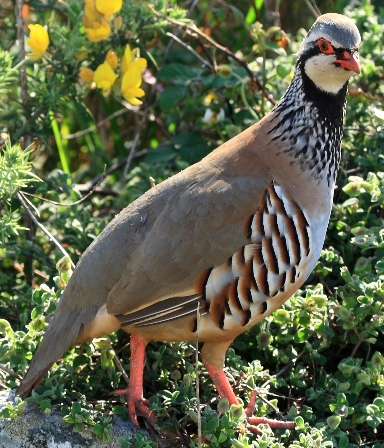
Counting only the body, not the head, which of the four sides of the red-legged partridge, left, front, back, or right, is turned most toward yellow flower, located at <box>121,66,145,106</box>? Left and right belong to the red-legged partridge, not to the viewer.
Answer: left

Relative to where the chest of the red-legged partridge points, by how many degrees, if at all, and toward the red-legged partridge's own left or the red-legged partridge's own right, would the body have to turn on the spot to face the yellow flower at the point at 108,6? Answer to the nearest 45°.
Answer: approximately 90° to the red-legged partridge's own left

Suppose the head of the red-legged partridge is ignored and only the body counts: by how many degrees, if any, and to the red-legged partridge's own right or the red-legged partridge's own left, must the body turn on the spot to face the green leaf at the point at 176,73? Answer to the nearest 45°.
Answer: approximately 90° to the red-legged partridge's own left

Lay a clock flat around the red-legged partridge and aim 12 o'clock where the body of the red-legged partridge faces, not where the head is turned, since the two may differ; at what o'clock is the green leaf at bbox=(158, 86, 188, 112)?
The green leaf is roughly at 9 o'clock from the red-legged partridge.

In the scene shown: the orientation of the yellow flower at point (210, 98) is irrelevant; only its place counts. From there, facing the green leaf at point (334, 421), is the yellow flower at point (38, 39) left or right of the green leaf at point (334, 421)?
right

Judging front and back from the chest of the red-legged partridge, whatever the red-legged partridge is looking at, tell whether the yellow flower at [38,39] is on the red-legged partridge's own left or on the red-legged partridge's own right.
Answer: on the red-legged partridge's own left

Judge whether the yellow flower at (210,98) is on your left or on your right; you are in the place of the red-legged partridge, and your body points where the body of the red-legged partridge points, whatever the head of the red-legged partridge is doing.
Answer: on your left

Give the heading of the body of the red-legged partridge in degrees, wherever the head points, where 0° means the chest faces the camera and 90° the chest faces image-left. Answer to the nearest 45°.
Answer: approximately 270°

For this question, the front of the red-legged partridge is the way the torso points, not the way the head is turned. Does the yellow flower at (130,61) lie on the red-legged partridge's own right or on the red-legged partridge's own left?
on the red-legged partridge's own left
